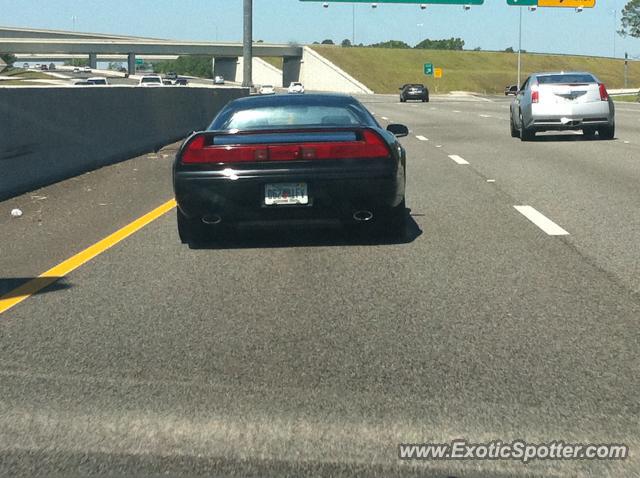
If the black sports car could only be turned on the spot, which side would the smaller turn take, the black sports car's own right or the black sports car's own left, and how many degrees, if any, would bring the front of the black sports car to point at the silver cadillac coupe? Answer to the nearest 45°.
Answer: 0° — it already faces it

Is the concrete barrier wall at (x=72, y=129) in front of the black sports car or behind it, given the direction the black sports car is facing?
in front

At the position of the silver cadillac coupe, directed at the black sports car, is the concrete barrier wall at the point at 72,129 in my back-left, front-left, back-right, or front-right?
front-right

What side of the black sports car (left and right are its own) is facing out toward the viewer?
back
